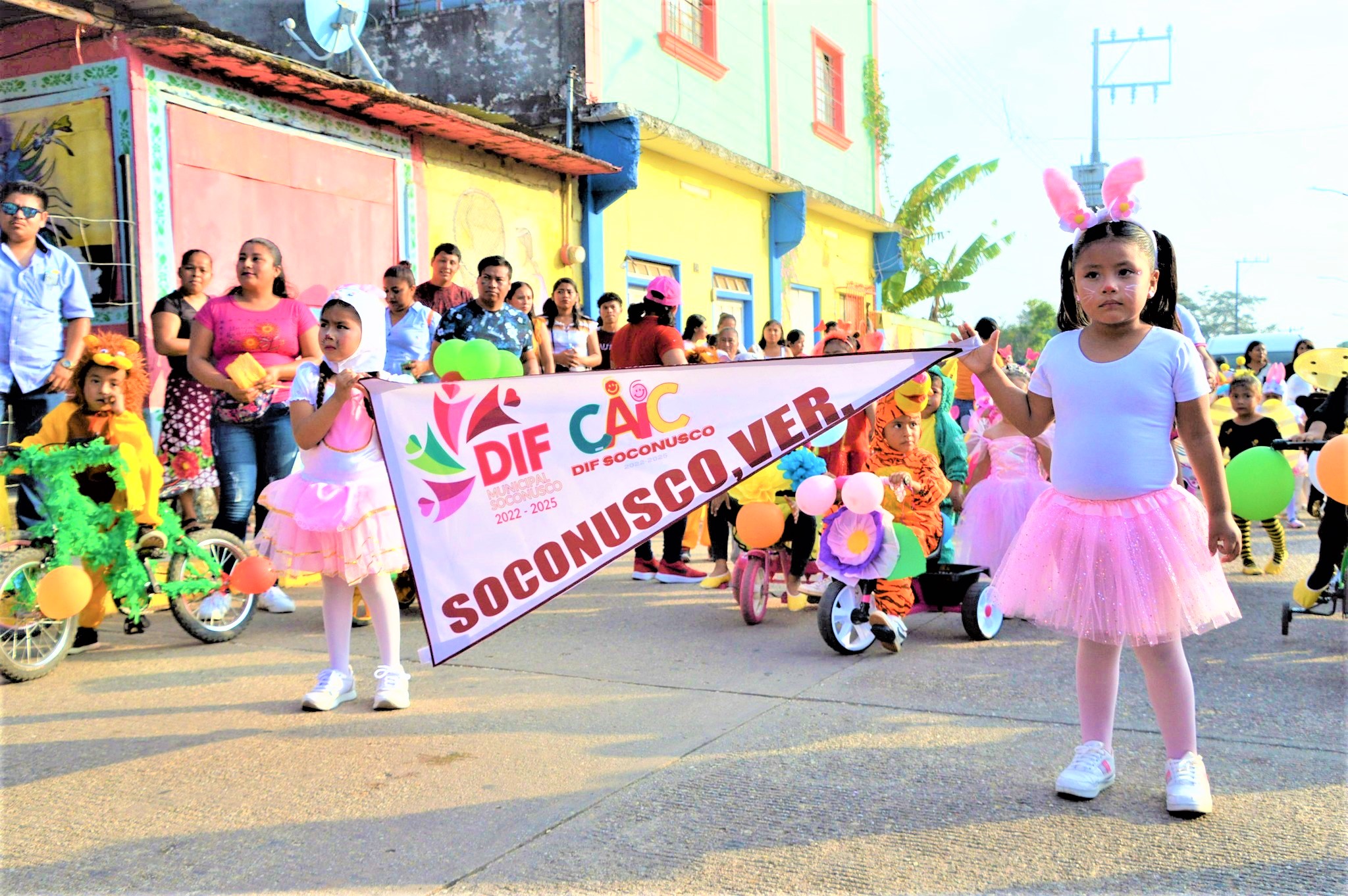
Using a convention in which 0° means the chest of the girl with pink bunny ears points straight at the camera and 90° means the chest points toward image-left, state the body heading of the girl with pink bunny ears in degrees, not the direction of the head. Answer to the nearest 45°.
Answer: approximately 0°

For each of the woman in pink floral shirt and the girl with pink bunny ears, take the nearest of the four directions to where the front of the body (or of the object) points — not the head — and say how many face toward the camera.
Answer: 2

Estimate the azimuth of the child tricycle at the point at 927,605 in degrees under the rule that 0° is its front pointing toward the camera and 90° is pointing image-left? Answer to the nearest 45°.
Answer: approximately 45°

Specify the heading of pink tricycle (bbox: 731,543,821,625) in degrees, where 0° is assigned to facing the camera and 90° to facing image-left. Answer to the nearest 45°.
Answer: approximately 45°

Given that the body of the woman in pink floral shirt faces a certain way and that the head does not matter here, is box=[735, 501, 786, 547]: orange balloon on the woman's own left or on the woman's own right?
on the woman's own left

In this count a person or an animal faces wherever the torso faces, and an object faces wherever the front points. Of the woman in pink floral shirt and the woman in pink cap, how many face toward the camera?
1

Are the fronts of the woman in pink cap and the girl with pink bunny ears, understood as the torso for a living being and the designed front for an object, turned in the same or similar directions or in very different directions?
very different directions

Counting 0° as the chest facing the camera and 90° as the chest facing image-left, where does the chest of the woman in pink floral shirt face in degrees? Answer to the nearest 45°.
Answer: approximately 0°

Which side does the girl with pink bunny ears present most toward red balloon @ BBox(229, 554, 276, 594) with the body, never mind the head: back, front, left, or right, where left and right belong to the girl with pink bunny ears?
right

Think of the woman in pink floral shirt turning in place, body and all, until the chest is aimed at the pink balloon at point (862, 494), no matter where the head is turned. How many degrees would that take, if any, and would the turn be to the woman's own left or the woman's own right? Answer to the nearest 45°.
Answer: approximately 45° to the woman's own left

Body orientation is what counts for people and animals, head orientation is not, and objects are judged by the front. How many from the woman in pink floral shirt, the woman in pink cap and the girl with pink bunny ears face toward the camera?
2
